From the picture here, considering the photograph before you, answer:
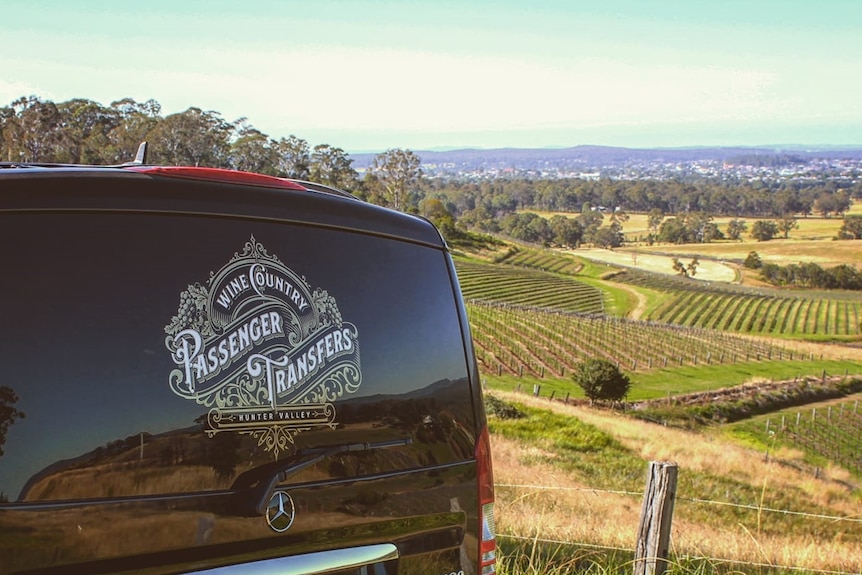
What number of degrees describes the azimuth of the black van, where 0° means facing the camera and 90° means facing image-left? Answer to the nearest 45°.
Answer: approximately 135°
